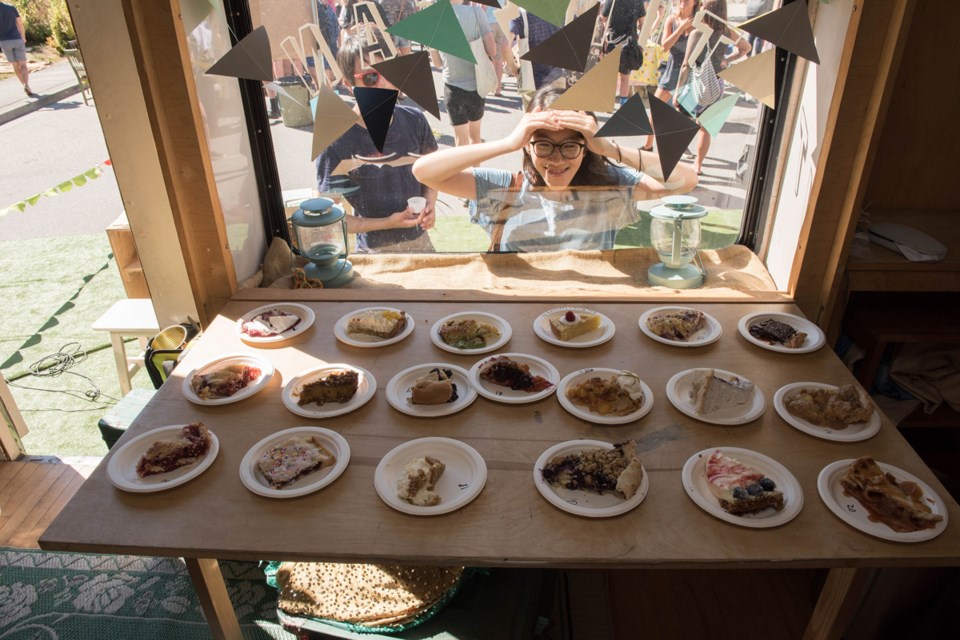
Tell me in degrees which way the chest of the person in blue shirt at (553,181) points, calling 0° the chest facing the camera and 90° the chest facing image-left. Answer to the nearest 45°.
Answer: approximately 0°

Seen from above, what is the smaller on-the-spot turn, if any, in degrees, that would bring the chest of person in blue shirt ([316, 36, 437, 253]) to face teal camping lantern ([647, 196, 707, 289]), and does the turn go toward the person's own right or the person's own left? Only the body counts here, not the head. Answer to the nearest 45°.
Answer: approximately 45° to the person's own left

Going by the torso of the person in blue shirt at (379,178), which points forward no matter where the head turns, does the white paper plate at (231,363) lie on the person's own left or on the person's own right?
on the person's own right

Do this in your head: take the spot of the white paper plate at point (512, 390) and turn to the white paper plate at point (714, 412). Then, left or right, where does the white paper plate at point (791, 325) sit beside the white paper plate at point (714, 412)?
left

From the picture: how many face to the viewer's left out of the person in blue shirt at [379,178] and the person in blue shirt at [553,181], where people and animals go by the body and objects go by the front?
0

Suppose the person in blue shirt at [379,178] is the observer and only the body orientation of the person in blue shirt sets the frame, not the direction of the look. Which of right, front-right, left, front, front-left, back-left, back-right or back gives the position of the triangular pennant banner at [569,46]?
front

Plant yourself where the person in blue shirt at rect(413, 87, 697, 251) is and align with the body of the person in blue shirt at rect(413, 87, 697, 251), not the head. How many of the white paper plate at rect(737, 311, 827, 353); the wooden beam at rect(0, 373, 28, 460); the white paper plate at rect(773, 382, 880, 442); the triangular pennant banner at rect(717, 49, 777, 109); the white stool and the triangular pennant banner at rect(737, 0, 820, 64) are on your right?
2

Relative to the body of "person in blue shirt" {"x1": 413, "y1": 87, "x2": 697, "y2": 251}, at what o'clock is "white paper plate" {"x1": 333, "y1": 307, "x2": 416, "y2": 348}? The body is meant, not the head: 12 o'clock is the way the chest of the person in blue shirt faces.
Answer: The white paper plate is roughly at 1 o'clock from the person in blue shirt.

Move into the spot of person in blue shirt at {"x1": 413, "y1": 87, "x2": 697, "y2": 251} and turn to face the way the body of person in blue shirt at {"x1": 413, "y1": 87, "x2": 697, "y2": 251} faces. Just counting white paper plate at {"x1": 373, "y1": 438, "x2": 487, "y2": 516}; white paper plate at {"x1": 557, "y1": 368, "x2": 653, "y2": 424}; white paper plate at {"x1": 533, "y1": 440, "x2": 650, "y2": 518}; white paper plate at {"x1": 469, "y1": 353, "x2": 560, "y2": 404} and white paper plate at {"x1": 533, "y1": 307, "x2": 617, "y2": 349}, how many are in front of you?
5

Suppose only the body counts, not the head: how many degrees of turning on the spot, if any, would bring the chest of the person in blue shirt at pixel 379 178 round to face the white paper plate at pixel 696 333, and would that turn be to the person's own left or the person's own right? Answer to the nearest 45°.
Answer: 0° — they already face it

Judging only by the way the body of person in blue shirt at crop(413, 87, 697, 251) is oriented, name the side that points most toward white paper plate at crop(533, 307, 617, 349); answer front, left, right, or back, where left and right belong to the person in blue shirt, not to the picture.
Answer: front

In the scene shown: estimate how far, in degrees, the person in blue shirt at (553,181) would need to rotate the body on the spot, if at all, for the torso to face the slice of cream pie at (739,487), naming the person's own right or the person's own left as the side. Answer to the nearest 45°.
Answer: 0° — they already face it

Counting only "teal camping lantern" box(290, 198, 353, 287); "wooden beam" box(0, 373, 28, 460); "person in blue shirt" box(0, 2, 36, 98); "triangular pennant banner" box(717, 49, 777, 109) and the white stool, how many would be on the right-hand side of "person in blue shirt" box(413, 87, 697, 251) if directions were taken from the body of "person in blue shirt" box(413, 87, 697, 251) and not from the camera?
4

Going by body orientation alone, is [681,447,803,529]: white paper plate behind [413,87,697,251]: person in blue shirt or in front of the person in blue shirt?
in front

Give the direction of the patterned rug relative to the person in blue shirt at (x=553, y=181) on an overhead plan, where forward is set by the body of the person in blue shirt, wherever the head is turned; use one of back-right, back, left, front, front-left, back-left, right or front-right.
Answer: front-right

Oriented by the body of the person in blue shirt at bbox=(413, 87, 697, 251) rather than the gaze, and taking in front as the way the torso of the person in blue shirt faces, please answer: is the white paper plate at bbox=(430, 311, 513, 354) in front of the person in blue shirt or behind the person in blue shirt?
in front

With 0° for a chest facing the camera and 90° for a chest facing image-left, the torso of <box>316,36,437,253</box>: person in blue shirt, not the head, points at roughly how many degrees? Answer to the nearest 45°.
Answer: approximately 315°
